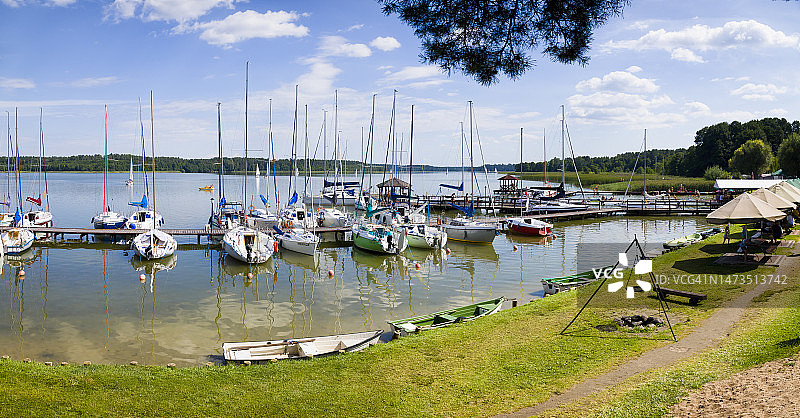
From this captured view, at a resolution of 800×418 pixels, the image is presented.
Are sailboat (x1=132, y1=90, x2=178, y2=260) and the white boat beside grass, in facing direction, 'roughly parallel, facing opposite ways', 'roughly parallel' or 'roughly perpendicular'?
roughly perpendicular

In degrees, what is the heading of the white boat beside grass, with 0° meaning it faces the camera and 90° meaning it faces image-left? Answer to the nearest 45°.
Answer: approximately 270°

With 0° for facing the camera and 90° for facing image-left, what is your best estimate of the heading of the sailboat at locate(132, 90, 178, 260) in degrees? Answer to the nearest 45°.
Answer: approximately 180°

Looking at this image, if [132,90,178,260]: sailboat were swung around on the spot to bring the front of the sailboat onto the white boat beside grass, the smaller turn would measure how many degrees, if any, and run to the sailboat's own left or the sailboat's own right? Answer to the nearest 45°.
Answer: approximately 180°

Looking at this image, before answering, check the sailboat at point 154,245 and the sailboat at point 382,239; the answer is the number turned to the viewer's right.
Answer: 0

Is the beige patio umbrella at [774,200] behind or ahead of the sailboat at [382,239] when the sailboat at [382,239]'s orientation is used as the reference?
behind

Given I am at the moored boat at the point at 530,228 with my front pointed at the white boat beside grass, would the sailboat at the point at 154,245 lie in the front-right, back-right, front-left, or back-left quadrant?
front-right

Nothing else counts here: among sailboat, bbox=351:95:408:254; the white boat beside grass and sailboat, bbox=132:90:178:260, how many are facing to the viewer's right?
1

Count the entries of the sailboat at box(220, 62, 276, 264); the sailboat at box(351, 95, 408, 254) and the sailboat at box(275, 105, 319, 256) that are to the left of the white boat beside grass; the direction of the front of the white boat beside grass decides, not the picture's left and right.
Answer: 3
